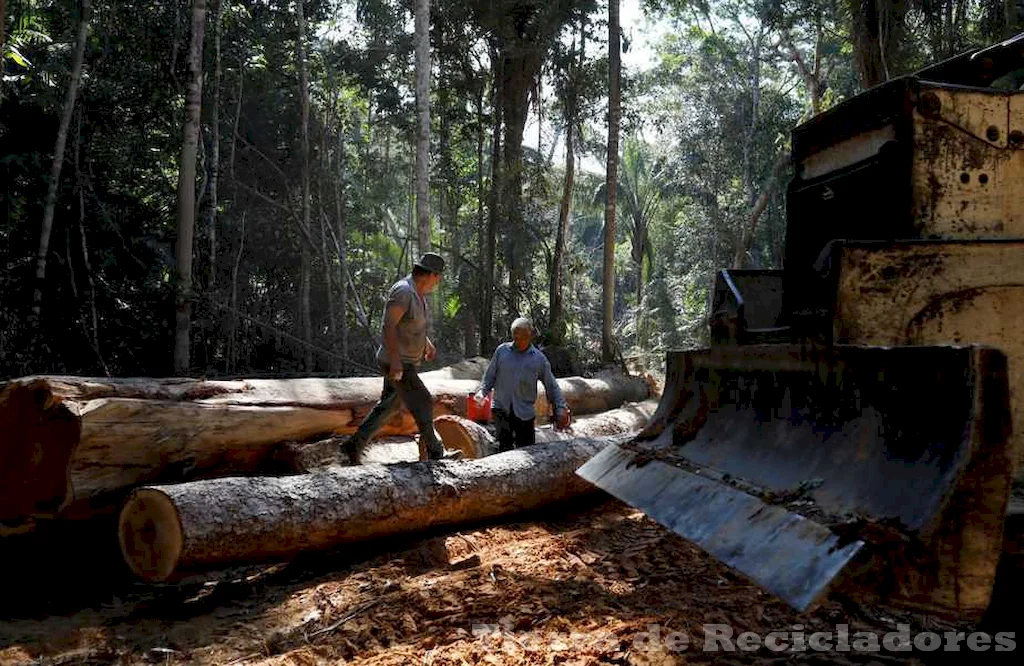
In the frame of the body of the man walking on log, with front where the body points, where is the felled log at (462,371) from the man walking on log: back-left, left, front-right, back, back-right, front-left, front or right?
left

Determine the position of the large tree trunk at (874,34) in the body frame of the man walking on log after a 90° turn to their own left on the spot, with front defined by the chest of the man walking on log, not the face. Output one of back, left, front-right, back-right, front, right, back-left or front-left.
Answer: front-right

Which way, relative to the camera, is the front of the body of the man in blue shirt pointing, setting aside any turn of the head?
toward the camera

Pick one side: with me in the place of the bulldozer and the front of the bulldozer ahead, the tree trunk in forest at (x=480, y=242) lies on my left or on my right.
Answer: on my right

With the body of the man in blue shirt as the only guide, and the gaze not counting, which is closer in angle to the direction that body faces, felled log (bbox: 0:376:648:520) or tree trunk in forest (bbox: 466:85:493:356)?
the felled log

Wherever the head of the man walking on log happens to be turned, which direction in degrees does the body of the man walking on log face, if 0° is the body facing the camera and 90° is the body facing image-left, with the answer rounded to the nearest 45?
approximately 270°

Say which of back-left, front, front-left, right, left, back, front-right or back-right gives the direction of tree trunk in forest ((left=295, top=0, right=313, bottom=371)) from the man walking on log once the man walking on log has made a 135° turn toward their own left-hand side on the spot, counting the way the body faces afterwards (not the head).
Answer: front-right

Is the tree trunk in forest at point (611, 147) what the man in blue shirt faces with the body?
no

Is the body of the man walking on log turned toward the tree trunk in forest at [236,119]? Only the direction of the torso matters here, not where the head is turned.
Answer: no

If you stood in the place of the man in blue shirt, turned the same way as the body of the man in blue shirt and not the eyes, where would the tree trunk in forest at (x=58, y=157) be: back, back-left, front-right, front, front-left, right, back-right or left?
back-right

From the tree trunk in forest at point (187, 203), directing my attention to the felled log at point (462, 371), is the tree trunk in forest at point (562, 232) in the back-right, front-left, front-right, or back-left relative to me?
front-left

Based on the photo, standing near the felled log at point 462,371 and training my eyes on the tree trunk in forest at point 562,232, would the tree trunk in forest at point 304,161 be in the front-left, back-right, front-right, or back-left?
front-left

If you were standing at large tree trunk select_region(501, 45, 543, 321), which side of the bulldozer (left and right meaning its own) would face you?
right

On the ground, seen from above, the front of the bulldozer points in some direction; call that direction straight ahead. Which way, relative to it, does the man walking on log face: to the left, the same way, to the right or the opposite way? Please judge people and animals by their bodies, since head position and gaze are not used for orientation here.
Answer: the opposite way

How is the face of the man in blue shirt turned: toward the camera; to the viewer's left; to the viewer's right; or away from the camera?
toward the camera

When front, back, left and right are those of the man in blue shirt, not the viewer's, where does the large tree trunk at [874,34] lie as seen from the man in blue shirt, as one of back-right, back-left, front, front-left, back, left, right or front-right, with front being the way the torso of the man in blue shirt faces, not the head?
back-left

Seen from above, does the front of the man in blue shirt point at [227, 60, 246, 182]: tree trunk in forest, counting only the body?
no

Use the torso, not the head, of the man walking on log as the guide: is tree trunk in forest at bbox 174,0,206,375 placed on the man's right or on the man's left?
on the man's left

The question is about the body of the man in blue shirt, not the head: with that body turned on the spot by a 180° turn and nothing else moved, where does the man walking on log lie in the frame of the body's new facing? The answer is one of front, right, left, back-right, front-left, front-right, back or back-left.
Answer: back-left

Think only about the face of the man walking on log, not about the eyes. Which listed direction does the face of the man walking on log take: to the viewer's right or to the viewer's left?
to the viewer's right
